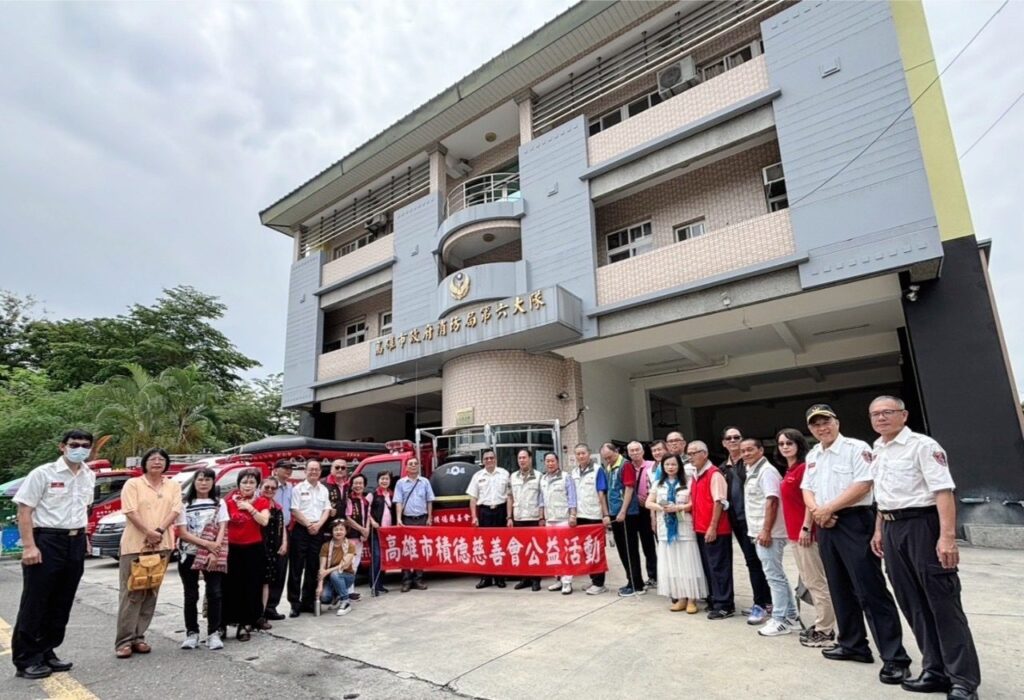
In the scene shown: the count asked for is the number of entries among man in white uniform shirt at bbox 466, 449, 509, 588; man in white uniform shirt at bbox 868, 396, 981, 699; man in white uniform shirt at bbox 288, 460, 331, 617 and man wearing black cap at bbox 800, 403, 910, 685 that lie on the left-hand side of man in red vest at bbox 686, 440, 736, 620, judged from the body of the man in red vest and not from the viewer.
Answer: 2

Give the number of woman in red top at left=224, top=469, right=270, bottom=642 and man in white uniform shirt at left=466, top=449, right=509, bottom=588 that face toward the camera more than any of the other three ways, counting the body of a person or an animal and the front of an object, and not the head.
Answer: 2

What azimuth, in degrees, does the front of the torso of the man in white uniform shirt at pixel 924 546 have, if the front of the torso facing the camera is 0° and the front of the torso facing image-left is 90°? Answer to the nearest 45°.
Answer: approximately 45°

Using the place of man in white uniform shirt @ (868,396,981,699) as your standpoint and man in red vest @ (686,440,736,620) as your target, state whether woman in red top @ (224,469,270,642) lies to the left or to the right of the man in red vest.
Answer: left
